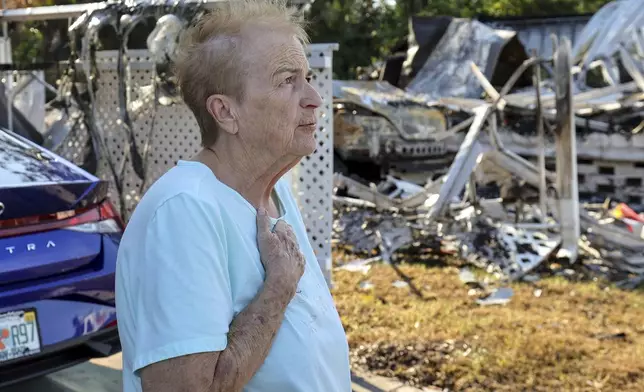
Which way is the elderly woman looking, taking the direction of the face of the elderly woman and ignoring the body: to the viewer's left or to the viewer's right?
to the viewer's right

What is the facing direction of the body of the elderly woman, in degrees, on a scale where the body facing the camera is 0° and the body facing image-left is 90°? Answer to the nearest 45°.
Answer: approximately 270°

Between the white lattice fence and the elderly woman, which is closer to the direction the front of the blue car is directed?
the white lattice fence

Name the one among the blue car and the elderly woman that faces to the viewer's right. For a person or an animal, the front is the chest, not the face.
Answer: the elderly woman

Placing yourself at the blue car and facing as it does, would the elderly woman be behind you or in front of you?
behind

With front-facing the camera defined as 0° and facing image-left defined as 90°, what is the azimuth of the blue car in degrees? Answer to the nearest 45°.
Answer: approximately 135°

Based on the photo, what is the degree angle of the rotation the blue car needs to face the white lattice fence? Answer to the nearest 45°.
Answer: approximately 45° to its right

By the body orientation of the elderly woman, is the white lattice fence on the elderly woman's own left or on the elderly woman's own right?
on the elderly woman's own left
